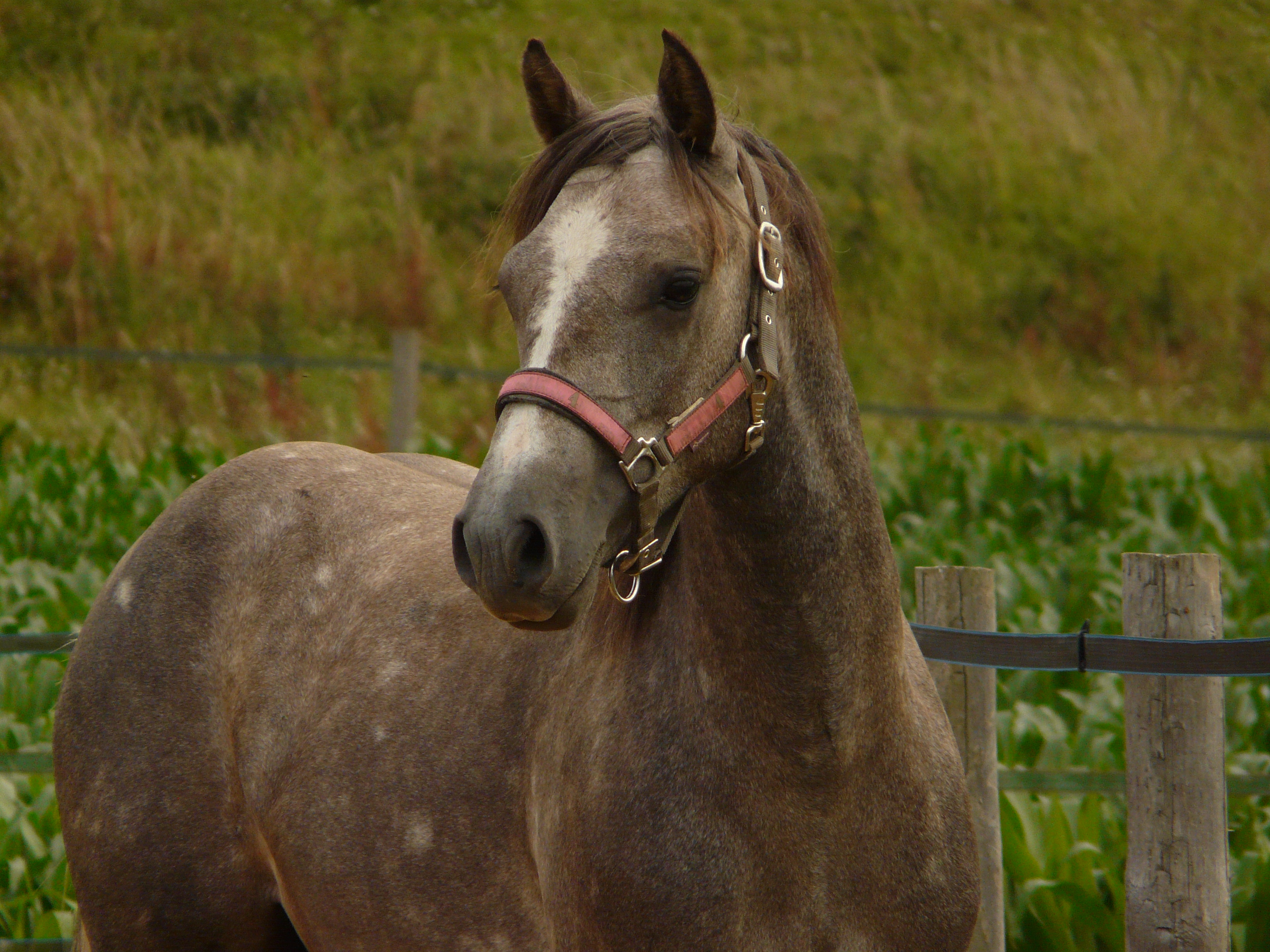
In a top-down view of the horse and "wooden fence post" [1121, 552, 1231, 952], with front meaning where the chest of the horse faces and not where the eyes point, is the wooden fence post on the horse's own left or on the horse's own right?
on the horse's own left

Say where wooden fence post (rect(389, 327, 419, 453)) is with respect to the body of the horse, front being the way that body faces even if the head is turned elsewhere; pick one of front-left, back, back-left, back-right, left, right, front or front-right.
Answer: back-left

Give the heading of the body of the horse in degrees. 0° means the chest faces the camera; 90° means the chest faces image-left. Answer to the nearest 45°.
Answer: approximately 315°

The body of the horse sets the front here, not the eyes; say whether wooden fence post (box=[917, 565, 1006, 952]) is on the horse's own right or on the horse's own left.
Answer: on the horse's own left
